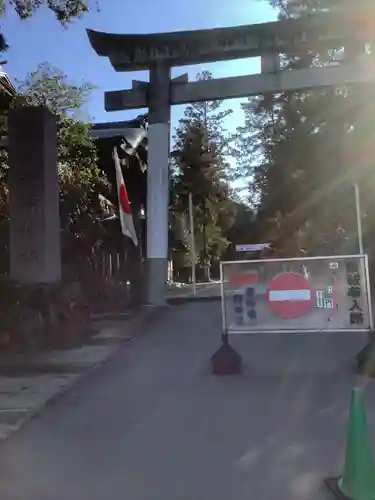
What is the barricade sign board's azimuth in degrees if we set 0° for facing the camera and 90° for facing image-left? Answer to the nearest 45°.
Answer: approximately 0°

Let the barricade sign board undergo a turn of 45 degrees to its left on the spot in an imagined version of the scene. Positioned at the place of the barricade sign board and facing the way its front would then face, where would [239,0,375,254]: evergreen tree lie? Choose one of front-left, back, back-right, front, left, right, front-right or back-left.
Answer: back-left

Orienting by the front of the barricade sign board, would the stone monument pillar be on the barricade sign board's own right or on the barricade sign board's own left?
on the barricade sign board's own right

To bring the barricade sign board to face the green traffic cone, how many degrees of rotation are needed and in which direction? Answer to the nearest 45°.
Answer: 0° — it already faces it

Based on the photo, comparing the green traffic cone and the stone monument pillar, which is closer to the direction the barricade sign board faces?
the green traffic cone
